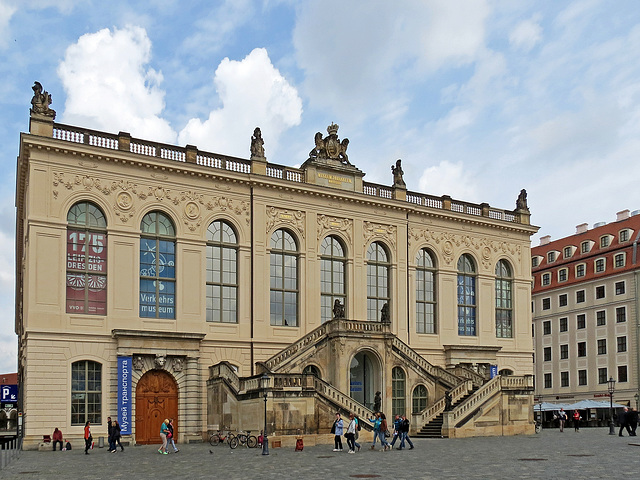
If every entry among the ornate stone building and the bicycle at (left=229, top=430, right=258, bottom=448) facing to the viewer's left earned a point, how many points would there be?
1

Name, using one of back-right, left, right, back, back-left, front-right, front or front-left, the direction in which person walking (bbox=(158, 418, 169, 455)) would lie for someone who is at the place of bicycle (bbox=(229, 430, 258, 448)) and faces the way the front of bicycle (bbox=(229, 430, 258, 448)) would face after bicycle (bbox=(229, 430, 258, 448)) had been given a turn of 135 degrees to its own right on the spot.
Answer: back

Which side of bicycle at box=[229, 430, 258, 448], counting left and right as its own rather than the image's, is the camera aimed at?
left

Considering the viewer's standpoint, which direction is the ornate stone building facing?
facing the viewer and to the right of the viewer

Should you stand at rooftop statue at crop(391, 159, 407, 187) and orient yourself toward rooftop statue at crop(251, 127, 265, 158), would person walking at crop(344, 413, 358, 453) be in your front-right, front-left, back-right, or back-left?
front-left
